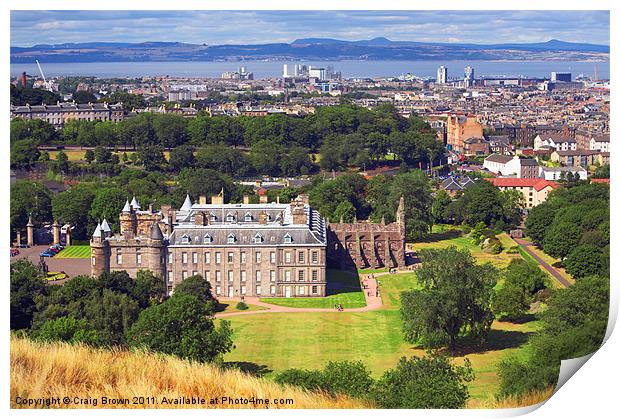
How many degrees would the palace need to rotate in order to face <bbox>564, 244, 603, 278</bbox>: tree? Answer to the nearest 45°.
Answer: approximately 180°

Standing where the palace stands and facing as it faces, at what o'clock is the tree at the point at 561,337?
The tree is roughly at 8 o'clock from the palace.

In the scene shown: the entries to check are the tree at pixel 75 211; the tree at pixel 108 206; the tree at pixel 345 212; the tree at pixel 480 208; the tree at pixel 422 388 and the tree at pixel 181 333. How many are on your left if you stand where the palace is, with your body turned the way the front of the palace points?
2

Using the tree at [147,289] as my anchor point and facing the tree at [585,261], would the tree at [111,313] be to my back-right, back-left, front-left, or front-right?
back-right

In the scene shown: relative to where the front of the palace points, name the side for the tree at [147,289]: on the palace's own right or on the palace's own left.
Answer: on the palace's own left

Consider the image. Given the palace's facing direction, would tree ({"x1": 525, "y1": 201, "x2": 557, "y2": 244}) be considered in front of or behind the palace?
behind

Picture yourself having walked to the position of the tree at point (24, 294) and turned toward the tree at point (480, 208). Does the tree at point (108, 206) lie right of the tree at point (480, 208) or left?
left

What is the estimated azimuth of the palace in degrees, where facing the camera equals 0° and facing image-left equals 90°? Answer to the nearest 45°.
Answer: approximately 90°

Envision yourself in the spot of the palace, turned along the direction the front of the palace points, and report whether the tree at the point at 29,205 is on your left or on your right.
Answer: on your right

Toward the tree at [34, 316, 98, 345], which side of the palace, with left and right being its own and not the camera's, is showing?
left

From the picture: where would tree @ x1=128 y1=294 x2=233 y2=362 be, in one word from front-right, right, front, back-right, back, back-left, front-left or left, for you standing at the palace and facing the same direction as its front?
left
